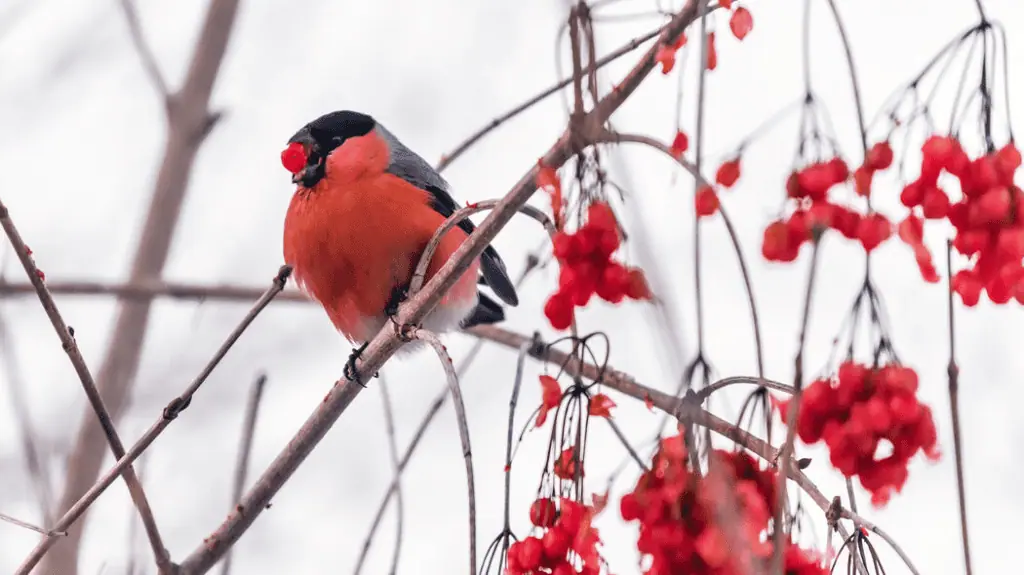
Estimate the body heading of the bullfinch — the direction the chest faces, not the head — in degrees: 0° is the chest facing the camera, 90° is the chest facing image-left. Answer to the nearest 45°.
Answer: approximately 45°

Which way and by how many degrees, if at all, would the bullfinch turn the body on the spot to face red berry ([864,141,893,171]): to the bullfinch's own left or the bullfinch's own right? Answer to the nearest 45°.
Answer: approximately 90° to the bullfinch's own left
